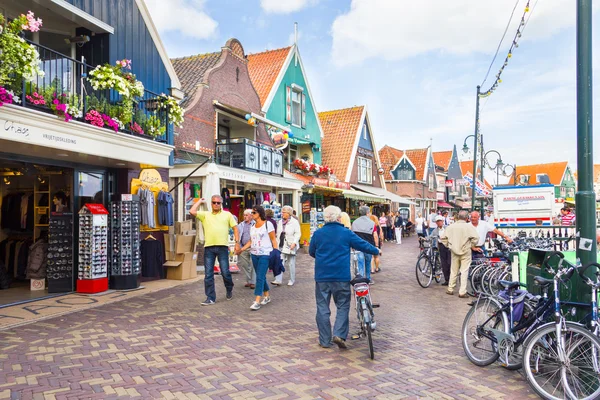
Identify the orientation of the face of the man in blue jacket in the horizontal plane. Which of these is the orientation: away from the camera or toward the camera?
away from the camera

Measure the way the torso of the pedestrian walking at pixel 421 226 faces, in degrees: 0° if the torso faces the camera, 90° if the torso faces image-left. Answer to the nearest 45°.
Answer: approximately 0°

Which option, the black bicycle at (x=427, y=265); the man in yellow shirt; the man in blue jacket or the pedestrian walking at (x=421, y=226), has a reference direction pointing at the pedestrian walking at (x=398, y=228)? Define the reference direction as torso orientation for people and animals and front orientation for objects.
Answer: the man in blue jacket

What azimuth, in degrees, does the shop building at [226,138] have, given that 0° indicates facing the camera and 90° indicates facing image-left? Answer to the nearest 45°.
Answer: approximately 315°
